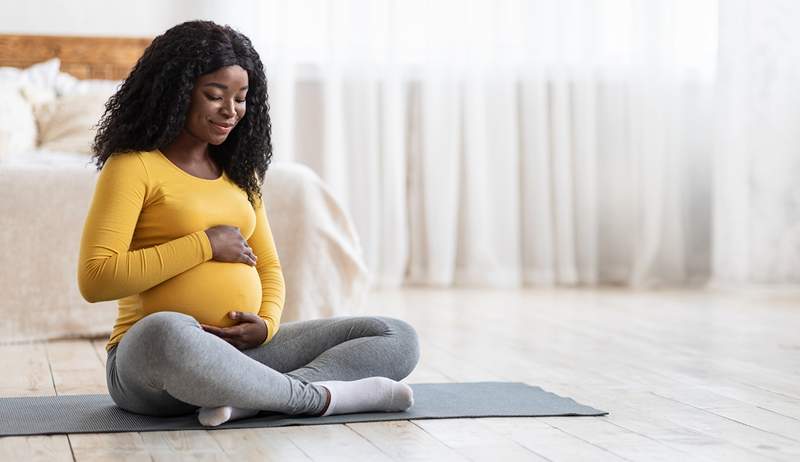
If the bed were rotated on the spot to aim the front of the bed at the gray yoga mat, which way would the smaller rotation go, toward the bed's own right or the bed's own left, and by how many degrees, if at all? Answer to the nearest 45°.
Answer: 0° — it already faces it

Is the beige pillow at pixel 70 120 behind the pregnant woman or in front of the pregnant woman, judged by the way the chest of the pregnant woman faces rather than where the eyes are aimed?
behind

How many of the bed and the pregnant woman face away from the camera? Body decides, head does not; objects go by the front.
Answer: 0

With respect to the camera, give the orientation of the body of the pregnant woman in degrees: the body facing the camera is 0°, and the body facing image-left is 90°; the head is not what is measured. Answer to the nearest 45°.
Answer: approximately 315°
